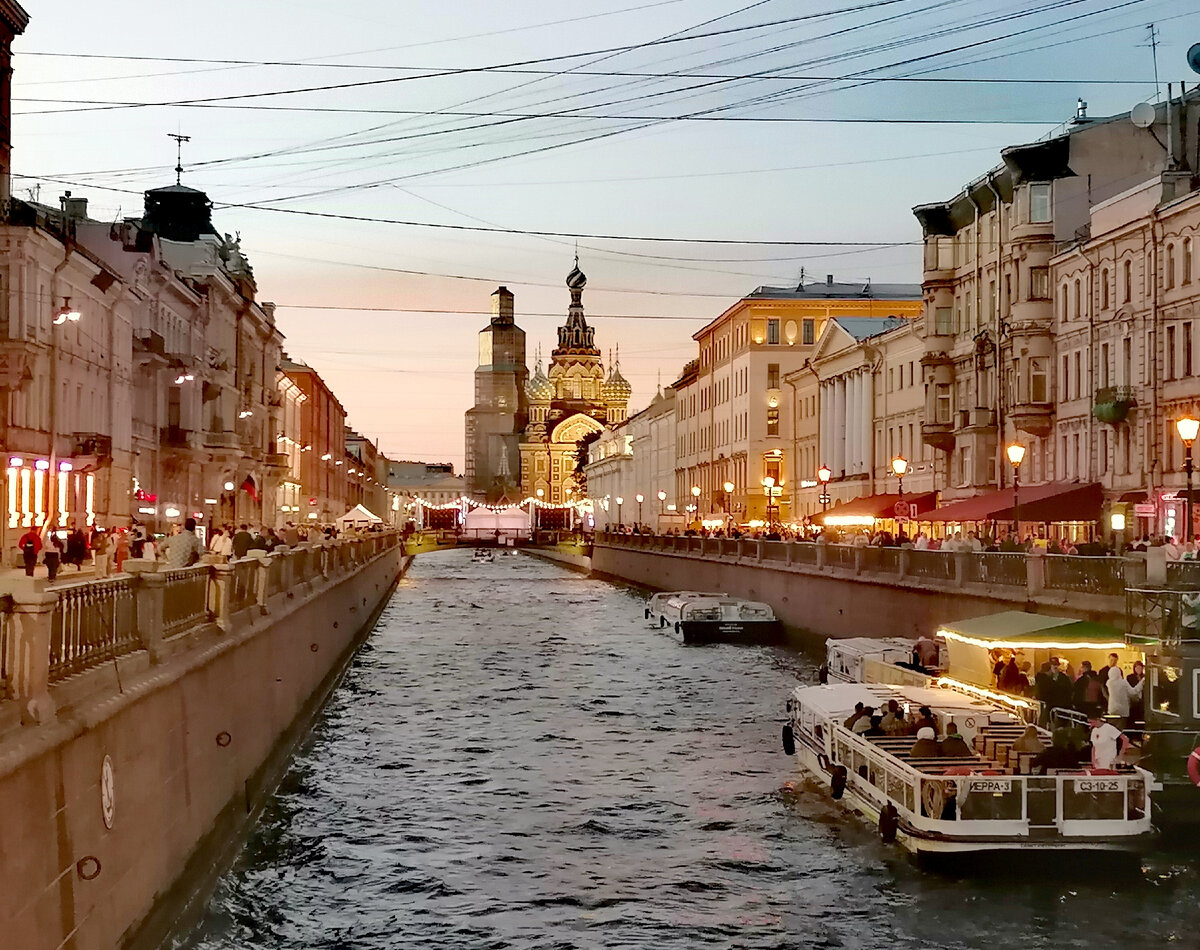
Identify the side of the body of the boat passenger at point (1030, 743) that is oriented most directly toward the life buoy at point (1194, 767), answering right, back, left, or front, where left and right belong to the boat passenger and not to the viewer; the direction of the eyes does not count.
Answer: right

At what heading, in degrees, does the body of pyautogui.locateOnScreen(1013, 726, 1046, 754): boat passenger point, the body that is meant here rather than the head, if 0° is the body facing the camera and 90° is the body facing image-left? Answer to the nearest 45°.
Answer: approximately 180°
